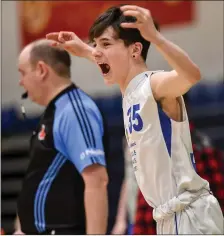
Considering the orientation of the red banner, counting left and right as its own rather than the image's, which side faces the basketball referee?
front

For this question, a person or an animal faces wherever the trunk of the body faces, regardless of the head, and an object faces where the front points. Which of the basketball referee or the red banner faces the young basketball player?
the red banner

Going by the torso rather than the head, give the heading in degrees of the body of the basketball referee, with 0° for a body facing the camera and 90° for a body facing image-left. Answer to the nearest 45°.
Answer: approximately 90°

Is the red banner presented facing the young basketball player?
yes

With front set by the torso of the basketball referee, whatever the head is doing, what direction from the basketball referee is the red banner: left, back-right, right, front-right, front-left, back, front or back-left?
right

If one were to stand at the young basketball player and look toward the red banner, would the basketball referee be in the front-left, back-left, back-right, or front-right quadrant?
front-left

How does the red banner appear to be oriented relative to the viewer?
toward the camera

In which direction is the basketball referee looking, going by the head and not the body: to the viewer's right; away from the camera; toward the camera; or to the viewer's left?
to the viewer's left

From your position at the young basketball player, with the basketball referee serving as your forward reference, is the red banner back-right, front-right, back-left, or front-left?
front-right
